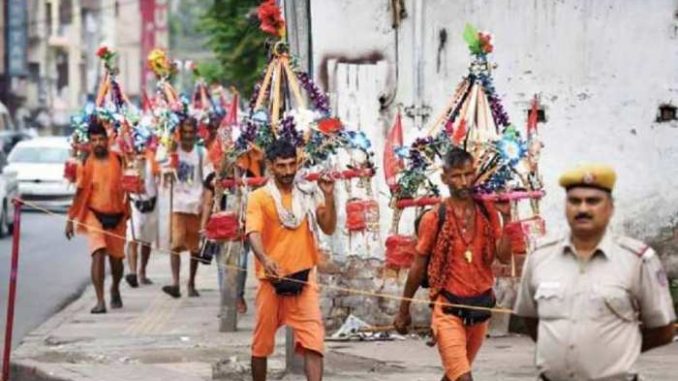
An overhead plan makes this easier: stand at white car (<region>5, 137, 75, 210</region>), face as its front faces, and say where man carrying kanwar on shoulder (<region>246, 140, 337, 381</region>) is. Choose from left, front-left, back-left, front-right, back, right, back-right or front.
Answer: front

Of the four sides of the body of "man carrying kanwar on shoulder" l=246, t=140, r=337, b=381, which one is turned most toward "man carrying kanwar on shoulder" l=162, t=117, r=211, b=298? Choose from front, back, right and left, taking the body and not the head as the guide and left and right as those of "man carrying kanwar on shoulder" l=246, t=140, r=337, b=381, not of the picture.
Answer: back

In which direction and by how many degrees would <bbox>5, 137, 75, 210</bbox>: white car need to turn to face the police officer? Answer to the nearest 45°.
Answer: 0° — it already faces them

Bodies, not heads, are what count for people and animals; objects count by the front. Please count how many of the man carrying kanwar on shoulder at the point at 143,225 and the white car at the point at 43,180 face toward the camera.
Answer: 2

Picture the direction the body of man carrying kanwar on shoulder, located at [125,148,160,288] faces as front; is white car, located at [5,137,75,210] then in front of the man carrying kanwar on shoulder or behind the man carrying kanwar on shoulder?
behind

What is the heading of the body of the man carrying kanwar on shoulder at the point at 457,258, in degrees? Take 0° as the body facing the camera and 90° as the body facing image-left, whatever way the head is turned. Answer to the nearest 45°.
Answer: approximately 0°
